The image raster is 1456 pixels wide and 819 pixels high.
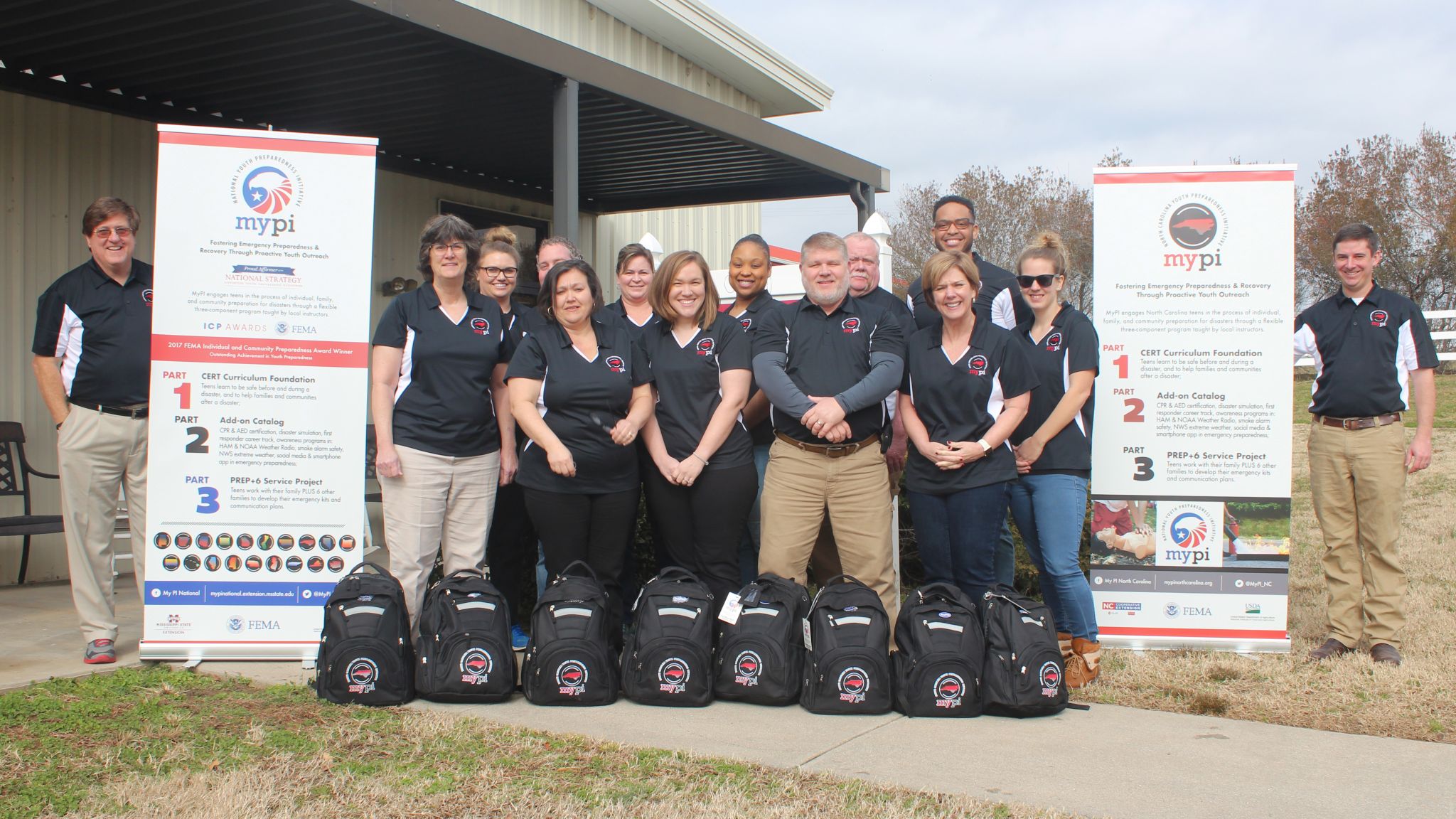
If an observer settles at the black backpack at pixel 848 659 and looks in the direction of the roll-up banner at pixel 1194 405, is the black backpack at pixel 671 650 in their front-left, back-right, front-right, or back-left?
back-left

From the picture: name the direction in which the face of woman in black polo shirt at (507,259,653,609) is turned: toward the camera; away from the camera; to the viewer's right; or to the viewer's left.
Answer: toward the camera

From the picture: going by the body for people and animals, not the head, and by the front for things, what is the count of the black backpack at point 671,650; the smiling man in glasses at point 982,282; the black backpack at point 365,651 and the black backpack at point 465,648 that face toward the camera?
4

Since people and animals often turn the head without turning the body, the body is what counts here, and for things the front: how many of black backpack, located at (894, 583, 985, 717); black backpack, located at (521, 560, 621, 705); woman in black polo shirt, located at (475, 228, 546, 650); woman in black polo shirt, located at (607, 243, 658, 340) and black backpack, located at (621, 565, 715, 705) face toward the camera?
5

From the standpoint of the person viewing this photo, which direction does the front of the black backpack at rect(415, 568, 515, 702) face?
facing the viewer

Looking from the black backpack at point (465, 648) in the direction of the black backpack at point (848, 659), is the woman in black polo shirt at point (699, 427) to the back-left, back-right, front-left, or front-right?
front-left

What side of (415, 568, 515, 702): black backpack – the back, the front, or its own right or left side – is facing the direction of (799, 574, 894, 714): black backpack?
left

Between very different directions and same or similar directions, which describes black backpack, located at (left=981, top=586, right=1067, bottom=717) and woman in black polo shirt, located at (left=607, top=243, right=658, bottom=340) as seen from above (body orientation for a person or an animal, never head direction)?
same or similar directions

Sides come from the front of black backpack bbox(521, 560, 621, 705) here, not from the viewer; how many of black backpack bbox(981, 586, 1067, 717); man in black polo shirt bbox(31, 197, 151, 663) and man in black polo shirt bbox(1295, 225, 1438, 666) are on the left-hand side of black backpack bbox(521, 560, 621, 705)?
2

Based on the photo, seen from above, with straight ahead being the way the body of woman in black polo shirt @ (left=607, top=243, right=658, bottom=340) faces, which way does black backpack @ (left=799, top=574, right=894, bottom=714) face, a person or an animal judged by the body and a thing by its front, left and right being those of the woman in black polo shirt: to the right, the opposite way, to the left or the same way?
the same way

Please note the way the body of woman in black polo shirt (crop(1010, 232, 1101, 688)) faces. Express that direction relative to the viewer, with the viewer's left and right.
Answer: facing the viewer and to the left of the viewer

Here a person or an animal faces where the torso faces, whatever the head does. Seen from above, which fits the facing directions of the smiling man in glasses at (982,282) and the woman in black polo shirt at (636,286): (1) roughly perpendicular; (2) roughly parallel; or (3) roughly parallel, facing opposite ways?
roughly parallel

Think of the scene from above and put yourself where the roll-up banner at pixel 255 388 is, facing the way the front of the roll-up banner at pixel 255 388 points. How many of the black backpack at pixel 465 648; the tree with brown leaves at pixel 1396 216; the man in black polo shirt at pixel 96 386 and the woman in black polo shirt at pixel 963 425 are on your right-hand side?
1

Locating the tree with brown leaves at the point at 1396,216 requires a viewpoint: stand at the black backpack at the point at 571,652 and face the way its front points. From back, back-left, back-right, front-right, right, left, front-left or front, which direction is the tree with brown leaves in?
back-left

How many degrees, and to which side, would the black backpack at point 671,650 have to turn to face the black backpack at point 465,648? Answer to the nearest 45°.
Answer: approximately 90° to its right

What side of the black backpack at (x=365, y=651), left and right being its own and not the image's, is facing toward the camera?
front

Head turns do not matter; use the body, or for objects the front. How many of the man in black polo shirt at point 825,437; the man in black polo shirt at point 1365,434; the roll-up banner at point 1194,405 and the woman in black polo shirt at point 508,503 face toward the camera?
4

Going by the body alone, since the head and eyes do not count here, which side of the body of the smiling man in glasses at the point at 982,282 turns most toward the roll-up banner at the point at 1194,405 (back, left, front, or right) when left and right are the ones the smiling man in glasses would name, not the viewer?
left

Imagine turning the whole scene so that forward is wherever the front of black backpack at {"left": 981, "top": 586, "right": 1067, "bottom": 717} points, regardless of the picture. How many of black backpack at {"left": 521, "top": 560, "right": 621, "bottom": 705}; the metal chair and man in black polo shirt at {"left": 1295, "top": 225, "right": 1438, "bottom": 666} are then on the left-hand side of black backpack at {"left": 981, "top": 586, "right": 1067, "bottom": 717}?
1
